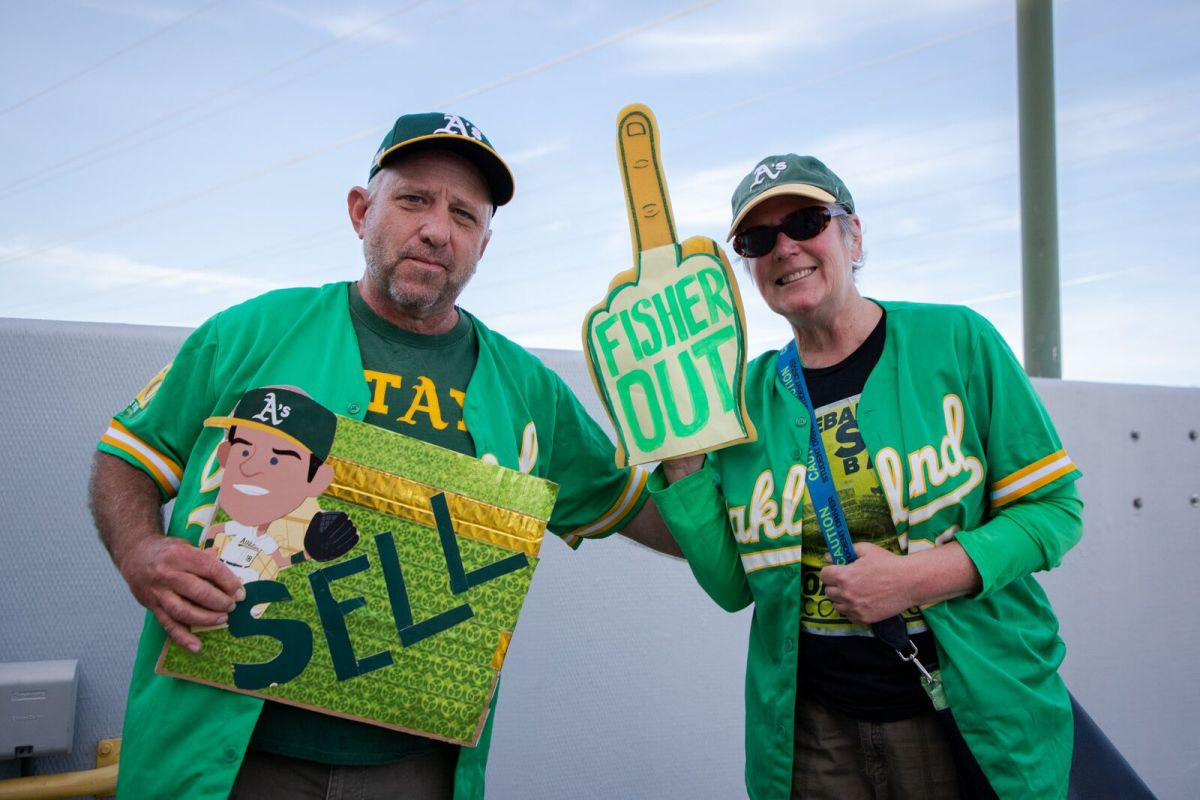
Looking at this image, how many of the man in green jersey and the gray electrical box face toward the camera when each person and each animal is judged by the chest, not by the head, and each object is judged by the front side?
2

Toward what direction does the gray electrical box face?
toward the camera

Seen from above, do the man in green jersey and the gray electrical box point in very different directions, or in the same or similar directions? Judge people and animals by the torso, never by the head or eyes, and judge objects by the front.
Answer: same or similar directions

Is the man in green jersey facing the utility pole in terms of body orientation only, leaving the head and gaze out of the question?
no

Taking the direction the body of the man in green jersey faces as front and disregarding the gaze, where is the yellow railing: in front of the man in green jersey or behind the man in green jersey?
behind

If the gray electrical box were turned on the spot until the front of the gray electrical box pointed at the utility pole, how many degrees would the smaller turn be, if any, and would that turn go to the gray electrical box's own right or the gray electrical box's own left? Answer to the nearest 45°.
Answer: approximately 90° to the gray electrical box's own left

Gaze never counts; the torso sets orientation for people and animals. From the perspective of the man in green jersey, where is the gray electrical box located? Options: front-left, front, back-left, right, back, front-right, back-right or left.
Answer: back-right
